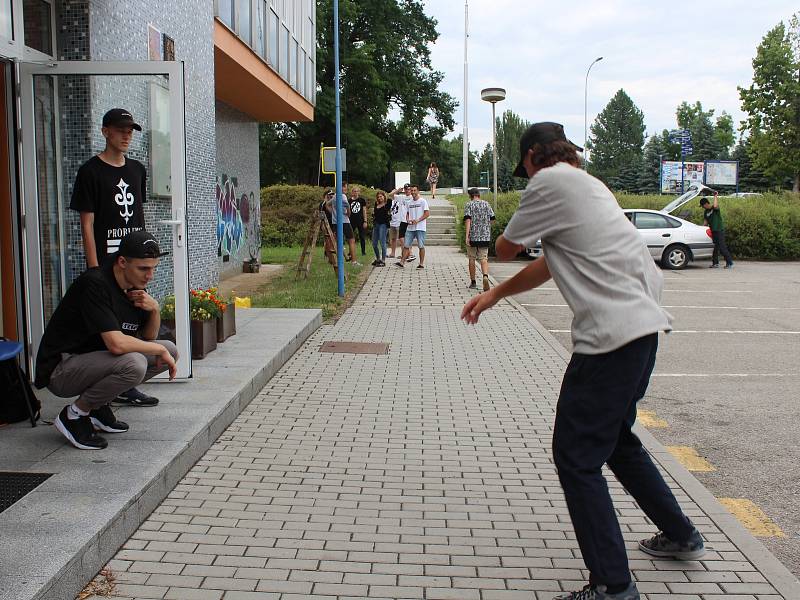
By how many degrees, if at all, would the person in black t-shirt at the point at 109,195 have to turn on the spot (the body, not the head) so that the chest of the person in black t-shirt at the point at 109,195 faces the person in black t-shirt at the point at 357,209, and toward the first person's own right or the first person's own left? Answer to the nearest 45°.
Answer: approximately 135° to the first person's own left

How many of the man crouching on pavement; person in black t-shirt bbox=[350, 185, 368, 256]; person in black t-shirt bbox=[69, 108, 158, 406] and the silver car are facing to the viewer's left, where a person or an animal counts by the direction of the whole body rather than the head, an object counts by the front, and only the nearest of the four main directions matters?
1

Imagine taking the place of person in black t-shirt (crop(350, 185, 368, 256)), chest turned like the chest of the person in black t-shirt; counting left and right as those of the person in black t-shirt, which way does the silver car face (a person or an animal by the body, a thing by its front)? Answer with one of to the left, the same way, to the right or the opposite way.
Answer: to the right

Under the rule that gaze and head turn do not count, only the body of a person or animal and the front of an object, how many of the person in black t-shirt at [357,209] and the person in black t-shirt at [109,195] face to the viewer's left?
0

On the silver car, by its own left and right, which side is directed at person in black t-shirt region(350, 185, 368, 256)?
front

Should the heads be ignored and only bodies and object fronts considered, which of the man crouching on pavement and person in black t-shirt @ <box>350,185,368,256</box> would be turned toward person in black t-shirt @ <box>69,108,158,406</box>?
person in black t-shirt @ <box>350,185,368,256</box>

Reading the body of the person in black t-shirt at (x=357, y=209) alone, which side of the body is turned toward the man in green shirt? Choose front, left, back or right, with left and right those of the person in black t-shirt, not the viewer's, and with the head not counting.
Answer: left

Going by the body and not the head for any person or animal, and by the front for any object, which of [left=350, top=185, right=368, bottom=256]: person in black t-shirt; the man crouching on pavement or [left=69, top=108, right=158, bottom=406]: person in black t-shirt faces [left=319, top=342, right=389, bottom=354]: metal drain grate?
[left=350, top=185, right=368, bottom=256]: person in black t-shirt

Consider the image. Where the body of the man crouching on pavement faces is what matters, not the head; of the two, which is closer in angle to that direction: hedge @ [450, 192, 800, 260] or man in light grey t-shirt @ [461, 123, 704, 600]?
the man in light grey t-shirt

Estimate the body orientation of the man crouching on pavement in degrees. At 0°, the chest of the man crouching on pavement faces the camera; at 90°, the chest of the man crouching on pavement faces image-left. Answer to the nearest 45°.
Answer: approximately 315°

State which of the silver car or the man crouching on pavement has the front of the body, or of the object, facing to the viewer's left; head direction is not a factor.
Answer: the silver car

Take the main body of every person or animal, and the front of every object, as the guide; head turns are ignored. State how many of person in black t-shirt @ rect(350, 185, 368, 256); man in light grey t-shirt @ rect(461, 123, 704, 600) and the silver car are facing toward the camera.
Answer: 1

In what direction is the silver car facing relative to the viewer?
to the viewer's left

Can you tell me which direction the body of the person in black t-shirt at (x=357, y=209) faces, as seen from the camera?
toward the camera

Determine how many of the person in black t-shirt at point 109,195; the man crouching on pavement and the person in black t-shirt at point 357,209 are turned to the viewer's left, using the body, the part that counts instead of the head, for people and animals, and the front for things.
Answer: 0

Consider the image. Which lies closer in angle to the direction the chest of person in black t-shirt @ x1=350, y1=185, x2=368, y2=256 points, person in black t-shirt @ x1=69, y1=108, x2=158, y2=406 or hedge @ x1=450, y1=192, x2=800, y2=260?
the person in black t-shirt
